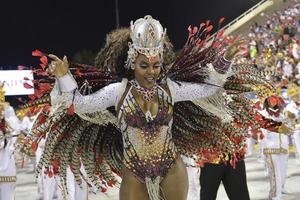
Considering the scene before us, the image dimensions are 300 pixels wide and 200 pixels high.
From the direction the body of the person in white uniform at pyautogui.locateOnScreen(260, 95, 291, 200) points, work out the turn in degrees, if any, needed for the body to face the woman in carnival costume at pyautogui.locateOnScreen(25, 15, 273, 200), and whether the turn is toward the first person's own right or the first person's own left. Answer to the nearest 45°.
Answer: approximately 45° to the first person's own right

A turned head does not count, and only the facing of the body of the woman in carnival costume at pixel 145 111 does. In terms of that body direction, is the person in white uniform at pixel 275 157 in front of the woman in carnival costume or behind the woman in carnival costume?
behind

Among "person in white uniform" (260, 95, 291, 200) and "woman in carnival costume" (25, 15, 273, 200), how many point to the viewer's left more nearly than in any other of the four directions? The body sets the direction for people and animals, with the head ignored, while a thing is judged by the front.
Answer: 0

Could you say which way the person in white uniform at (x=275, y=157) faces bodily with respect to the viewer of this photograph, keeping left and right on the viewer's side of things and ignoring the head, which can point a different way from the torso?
facing the viewer and to the right of the viewer

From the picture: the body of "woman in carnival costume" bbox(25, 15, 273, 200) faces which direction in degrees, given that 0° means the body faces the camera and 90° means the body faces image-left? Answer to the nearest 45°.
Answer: approximately 0°
